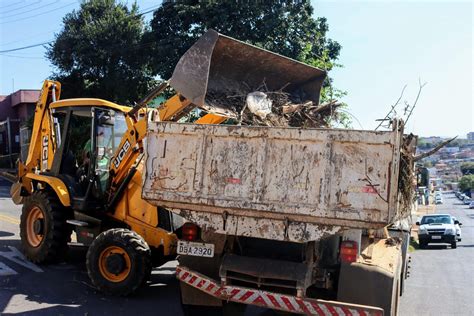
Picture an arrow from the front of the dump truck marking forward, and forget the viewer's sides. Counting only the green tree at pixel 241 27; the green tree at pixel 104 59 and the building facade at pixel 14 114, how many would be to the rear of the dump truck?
0

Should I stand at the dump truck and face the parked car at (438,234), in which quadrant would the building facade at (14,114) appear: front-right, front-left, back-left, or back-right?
front-left

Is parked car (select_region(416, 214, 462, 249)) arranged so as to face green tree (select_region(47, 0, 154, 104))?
no

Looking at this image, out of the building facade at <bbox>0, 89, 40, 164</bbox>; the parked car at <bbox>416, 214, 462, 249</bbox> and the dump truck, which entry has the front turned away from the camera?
the dump truck

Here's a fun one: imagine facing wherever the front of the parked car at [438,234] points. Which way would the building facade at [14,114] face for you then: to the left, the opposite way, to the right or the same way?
to the left

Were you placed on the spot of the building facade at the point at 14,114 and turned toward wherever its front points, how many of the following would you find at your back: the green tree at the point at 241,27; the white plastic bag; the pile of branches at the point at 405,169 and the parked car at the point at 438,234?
0

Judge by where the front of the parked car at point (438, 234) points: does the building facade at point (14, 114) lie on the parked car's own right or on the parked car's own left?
on the parked car's own right

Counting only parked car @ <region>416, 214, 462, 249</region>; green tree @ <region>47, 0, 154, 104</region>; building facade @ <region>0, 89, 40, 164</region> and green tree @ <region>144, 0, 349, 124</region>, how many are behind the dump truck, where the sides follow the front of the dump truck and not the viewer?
0

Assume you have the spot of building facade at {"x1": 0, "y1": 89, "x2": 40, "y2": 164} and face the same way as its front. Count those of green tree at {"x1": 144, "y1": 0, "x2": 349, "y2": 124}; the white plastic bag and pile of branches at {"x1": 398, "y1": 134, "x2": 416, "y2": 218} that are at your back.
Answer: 0

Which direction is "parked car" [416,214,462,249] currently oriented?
toward the camera

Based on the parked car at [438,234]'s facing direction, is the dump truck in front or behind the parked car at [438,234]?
in front

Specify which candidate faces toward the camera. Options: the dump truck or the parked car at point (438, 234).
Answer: the parked car

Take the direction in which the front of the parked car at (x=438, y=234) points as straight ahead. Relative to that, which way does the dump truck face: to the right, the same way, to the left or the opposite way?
the opposite way

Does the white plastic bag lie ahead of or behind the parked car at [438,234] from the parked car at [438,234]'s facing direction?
ahead

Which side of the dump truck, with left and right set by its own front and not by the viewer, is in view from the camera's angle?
back

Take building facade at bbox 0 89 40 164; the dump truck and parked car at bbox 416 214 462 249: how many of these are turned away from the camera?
1

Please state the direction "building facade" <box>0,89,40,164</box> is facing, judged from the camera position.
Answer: facing the viewer and to the right of the viewer

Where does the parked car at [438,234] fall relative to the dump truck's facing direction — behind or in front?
in front
